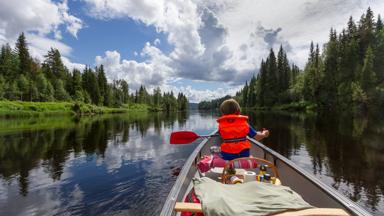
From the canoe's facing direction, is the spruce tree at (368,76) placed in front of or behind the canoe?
in front

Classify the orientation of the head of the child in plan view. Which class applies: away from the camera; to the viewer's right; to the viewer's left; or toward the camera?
away from the camera

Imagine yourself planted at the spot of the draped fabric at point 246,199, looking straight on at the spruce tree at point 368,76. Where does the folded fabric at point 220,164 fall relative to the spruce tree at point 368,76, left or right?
left

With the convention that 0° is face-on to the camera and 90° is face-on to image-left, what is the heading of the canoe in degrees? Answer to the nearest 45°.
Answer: approximately 180°
